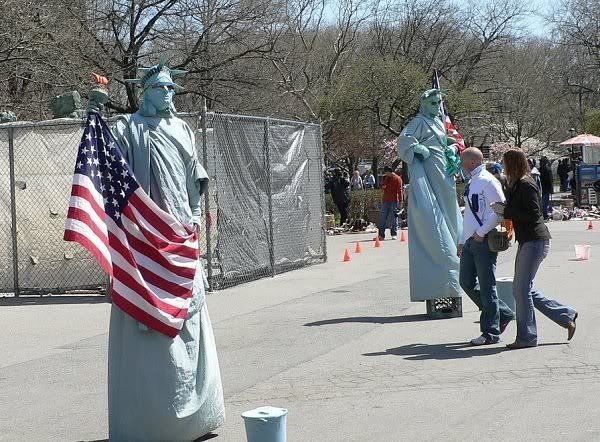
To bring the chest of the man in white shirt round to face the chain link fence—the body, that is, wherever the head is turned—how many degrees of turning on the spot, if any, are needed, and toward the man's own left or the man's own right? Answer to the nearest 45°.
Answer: approximately 45° to the man's own right

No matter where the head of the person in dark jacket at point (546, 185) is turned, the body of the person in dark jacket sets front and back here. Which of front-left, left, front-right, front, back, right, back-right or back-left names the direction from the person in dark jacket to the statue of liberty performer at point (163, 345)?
back

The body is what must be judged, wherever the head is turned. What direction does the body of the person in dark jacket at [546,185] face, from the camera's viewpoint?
away from the camera

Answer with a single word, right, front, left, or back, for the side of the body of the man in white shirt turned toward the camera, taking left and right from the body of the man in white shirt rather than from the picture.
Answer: left

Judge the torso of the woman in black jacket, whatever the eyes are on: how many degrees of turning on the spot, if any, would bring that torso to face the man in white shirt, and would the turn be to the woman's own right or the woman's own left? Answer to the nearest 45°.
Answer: approximately 45° to the woman's own right

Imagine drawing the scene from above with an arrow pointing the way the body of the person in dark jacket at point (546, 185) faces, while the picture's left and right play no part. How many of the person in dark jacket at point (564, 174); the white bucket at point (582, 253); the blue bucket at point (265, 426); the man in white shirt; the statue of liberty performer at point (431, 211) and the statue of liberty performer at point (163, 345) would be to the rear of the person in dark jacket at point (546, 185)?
5

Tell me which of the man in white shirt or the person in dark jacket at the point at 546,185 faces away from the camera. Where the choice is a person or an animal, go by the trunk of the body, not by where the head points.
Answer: the person in dark jacket

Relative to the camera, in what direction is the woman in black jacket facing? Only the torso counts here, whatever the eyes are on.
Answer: to the viewer's left

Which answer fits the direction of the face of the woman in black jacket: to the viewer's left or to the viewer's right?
to the viewer's left

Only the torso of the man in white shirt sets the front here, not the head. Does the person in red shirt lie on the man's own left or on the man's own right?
on the man's own right
